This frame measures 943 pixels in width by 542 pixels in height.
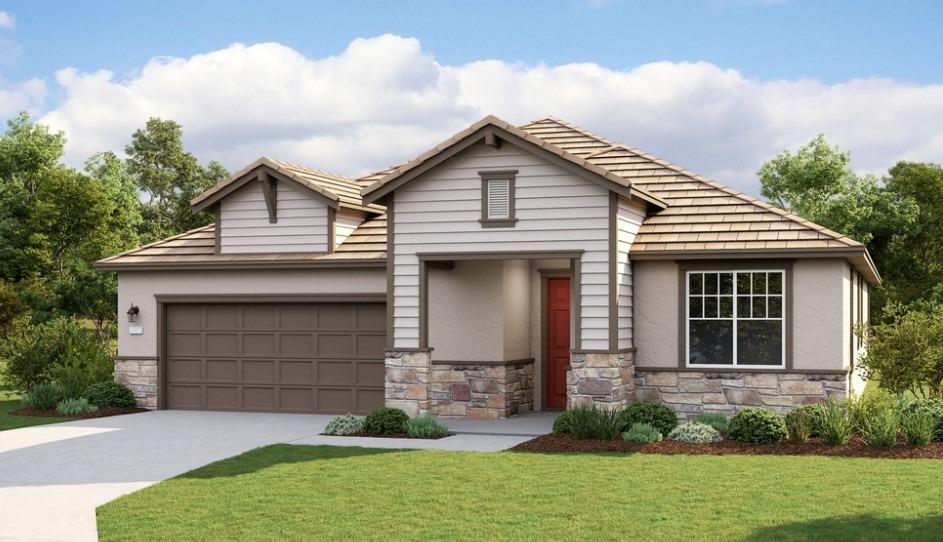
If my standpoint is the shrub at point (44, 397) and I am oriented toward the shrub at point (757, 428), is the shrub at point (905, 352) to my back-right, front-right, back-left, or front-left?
front-left

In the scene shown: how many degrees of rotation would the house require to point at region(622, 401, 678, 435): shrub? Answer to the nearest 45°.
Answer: approximately 45° to its left

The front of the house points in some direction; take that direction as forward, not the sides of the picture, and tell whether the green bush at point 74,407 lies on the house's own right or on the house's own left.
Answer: on the house's own right

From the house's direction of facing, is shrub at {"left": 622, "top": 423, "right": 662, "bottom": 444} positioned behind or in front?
in front

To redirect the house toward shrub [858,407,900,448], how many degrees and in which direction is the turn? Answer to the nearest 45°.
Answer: approximately 45° to its left

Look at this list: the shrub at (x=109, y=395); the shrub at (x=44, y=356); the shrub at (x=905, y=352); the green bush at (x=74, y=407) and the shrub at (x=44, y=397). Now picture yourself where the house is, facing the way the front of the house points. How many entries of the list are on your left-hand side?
1

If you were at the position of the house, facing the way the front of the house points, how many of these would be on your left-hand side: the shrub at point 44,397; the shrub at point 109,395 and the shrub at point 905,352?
1

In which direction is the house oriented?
toward the camera

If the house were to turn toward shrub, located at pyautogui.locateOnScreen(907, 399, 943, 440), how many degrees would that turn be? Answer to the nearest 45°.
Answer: approximately 45° to its left

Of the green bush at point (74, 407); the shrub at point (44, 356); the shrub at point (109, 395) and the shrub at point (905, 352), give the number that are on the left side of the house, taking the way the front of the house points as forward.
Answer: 1

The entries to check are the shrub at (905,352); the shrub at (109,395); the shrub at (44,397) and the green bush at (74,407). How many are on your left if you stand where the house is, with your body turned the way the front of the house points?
1
